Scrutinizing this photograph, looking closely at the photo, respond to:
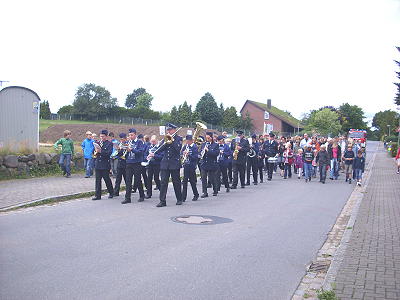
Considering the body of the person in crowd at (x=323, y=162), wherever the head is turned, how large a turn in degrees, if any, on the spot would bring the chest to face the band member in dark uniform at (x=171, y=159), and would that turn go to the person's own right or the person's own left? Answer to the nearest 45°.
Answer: approximately 45° to the person's own right

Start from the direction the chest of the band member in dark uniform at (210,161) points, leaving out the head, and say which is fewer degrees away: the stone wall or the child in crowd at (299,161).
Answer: the stone wall

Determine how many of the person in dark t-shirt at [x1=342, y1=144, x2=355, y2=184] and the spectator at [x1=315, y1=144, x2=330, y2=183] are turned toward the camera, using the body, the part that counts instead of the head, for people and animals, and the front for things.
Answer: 2

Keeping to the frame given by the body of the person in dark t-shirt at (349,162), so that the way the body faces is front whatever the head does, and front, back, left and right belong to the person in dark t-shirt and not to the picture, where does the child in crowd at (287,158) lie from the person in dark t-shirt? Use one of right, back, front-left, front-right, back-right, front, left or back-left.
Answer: right

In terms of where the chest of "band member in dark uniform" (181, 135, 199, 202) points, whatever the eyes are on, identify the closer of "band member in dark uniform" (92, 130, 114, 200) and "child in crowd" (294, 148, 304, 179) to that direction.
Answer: the band member in dark uniform

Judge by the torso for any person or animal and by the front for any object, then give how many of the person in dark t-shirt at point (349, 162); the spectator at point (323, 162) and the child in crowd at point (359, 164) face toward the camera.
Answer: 3

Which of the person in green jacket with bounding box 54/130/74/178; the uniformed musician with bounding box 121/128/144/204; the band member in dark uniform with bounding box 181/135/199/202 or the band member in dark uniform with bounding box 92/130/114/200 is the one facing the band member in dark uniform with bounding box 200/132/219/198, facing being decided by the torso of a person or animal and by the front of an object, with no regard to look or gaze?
the person in green jacket

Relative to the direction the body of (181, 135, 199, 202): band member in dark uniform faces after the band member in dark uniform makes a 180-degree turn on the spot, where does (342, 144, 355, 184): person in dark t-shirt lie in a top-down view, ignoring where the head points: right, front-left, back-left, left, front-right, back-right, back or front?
front

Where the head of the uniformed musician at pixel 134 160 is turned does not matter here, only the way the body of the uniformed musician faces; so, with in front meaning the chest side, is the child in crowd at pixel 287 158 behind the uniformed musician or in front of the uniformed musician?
behind

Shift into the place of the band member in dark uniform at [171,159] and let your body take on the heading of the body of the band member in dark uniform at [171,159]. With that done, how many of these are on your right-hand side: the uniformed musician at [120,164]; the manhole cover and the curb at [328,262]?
1

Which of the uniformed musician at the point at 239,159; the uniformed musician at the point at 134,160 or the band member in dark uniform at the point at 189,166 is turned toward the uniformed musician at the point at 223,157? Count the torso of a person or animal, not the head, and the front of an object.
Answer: the uniformed musician at the point at 239,159

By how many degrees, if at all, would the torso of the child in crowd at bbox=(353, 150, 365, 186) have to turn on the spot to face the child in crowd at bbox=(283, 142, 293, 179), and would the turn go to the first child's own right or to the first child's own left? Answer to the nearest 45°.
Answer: approximately 90° to the first child's own right

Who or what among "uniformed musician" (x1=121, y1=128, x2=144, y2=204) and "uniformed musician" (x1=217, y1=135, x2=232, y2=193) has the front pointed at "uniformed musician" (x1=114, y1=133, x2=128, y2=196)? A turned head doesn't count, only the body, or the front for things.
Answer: "uniformed musician" (x1=217, y1=135, x2=232, y2=193)

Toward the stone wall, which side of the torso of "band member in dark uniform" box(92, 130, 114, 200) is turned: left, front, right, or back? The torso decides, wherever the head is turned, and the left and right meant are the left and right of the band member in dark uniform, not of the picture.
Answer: right

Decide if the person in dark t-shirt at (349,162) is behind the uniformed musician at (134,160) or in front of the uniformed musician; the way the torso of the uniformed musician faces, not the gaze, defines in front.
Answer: behind
